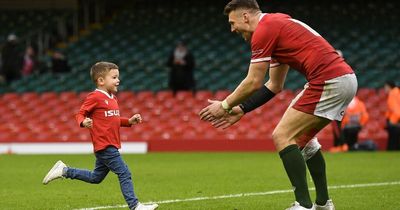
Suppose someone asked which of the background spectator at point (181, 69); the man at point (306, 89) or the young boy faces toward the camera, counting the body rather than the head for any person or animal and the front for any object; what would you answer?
the background spectator

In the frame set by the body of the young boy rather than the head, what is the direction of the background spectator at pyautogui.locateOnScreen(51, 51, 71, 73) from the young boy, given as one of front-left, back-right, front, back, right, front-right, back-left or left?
left

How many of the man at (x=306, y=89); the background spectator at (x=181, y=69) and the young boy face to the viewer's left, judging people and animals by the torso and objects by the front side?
1

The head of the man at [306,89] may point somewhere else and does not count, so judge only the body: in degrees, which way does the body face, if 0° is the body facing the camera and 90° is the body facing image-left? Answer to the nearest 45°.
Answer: approximately 90°

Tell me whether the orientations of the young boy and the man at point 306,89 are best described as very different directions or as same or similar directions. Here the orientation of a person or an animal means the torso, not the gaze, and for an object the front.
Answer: very different directions

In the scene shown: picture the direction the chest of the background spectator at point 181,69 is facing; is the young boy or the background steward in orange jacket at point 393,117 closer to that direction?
the young boy

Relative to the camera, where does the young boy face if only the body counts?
to the viewer's right

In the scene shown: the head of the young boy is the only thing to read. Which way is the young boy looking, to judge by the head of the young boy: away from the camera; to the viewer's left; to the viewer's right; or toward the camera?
to the viewer's right

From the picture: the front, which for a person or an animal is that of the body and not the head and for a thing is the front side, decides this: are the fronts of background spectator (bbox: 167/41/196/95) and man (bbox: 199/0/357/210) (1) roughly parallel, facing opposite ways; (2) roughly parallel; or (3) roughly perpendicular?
roughly perpendicular

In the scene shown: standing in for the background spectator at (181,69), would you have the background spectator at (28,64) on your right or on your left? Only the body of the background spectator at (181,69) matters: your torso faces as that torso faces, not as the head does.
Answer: on your right

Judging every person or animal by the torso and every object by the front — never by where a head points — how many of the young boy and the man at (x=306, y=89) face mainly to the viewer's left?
1

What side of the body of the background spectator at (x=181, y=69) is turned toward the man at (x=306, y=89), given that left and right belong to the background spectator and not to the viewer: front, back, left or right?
front

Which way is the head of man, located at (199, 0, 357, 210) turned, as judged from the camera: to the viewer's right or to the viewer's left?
to the viewer's left
